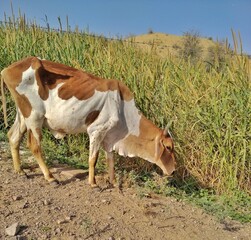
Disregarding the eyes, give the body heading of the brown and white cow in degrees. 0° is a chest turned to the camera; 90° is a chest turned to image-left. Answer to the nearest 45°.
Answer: approximately 270°
